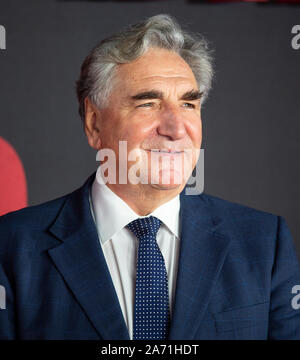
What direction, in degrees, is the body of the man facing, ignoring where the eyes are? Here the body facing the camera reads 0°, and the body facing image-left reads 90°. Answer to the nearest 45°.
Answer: approximately 0°

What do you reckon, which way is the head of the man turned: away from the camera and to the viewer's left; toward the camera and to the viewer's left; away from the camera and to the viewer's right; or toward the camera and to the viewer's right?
toward the camera and to the viewer's right

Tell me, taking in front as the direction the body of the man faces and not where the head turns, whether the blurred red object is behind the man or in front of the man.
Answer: behind
